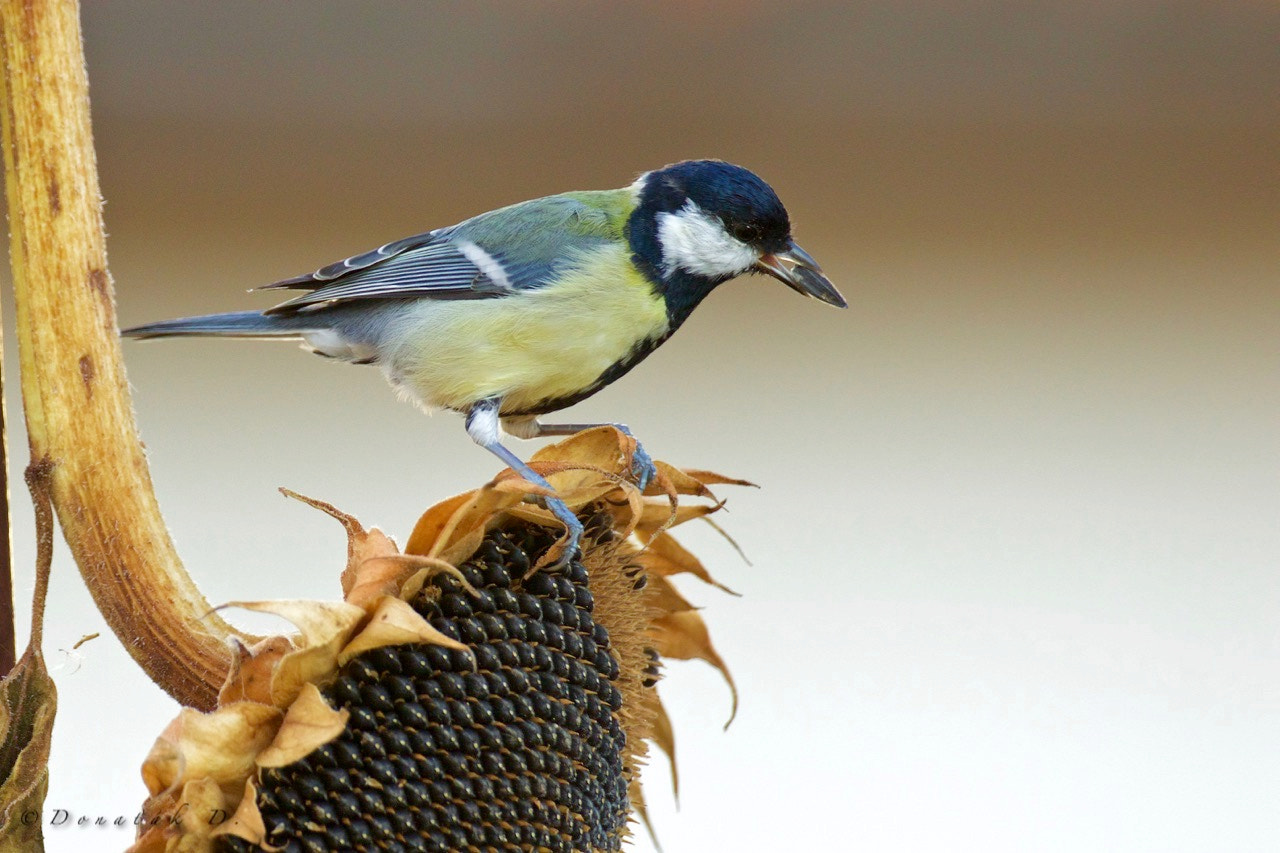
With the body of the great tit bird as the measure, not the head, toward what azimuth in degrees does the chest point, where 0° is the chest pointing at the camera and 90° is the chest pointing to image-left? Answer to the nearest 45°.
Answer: approximately 270°
